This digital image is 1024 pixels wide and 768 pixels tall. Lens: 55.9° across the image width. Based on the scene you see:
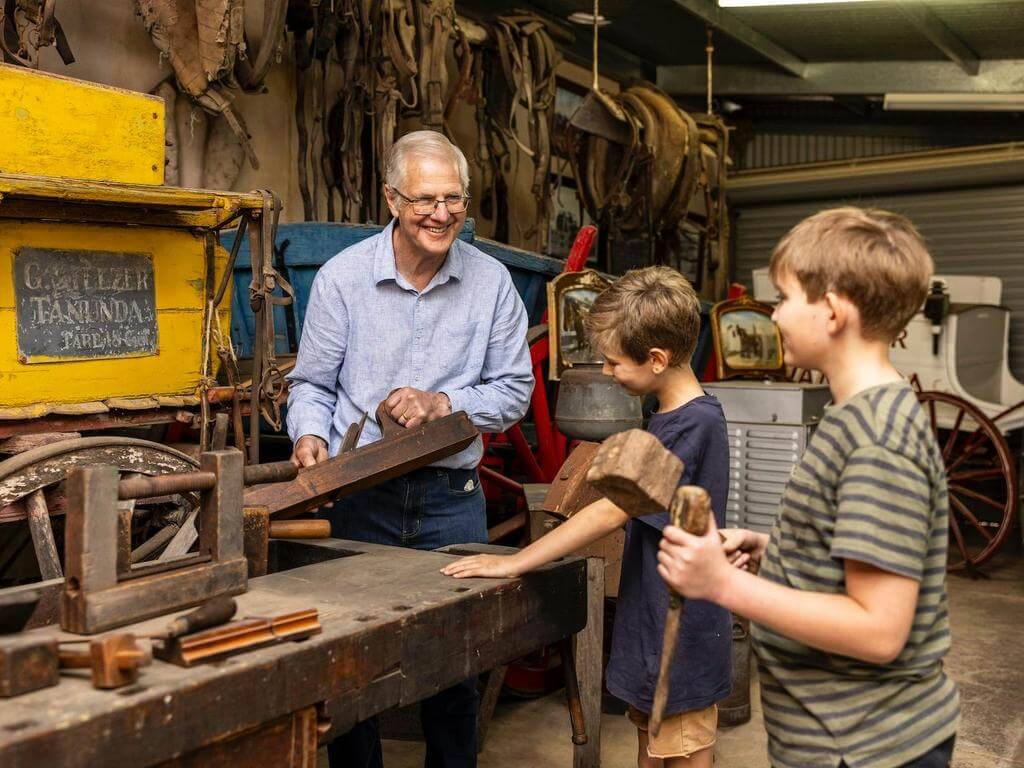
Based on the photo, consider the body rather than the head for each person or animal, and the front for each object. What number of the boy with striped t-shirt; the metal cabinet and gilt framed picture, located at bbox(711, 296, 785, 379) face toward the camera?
2

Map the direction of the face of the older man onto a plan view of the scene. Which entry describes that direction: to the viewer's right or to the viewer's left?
to the viewer's right

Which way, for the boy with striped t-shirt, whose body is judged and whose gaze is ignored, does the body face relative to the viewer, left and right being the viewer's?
facing to the left of the viewer

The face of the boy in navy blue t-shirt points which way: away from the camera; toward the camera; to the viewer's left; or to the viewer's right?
to the viewer's left

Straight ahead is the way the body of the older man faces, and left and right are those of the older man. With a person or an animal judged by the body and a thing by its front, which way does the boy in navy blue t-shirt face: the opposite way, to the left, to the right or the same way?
to the right

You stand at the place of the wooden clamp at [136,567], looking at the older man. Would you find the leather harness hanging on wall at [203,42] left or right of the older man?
left

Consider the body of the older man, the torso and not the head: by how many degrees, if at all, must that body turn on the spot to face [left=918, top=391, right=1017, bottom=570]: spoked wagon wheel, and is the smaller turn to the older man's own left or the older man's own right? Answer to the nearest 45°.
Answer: approximately 135° to the older man's own left

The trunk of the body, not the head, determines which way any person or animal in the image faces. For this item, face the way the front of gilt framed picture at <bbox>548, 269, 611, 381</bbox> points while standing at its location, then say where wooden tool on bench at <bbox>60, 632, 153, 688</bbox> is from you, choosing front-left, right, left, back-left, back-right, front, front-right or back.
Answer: front-right

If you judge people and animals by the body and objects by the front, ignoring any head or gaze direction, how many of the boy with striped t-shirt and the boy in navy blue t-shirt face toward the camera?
0

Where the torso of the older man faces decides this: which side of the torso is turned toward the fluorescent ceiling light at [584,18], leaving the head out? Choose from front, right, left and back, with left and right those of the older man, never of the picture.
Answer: back

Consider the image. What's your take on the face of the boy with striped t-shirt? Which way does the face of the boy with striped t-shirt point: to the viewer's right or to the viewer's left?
to the viewer's left

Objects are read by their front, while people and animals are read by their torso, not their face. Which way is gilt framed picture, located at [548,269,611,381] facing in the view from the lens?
facing the viewer and to the right of the viewer

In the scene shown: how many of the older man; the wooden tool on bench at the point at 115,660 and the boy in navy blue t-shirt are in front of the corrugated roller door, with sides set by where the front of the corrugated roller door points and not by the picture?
3
